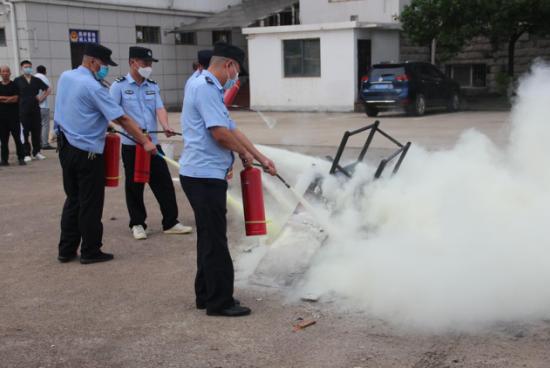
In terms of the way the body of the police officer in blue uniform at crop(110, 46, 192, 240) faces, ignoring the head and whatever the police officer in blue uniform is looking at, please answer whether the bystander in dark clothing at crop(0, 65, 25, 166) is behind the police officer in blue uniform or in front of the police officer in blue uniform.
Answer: behind

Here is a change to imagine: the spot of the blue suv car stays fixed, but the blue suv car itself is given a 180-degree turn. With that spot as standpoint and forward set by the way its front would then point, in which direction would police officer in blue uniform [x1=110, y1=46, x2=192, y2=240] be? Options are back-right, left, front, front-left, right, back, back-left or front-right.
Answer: front-left

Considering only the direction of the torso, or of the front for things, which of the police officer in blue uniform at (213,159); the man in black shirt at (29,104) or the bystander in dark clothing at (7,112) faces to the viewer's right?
the police officer in blue uniform

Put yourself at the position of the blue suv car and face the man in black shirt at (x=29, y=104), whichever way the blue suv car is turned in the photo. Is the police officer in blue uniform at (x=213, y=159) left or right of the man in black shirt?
left

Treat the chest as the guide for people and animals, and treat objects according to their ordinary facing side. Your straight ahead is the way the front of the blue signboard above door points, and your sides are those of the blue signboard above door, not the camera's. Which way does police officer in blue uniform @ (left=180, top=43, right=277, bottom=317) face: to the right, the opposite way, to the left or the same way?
to the left

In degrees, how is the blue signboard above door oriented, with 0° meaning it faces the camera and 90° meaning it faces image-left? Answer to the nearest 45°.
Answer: approximately 0°

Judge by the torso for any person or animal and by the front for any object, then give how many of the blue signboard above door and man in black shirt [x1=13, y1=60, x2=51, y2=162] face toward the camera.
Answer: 2

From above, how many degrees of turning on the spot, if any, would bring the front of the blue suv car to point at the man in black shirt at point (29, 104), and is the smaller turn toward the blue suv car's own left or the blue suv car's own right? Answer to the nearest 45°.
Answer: approximately 180°

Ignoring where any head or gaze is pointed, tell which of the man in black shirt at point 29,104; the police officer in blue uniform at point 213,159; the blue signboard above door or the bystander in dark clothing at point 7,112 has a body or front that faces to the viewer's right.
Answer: the police officer in blue uniform
